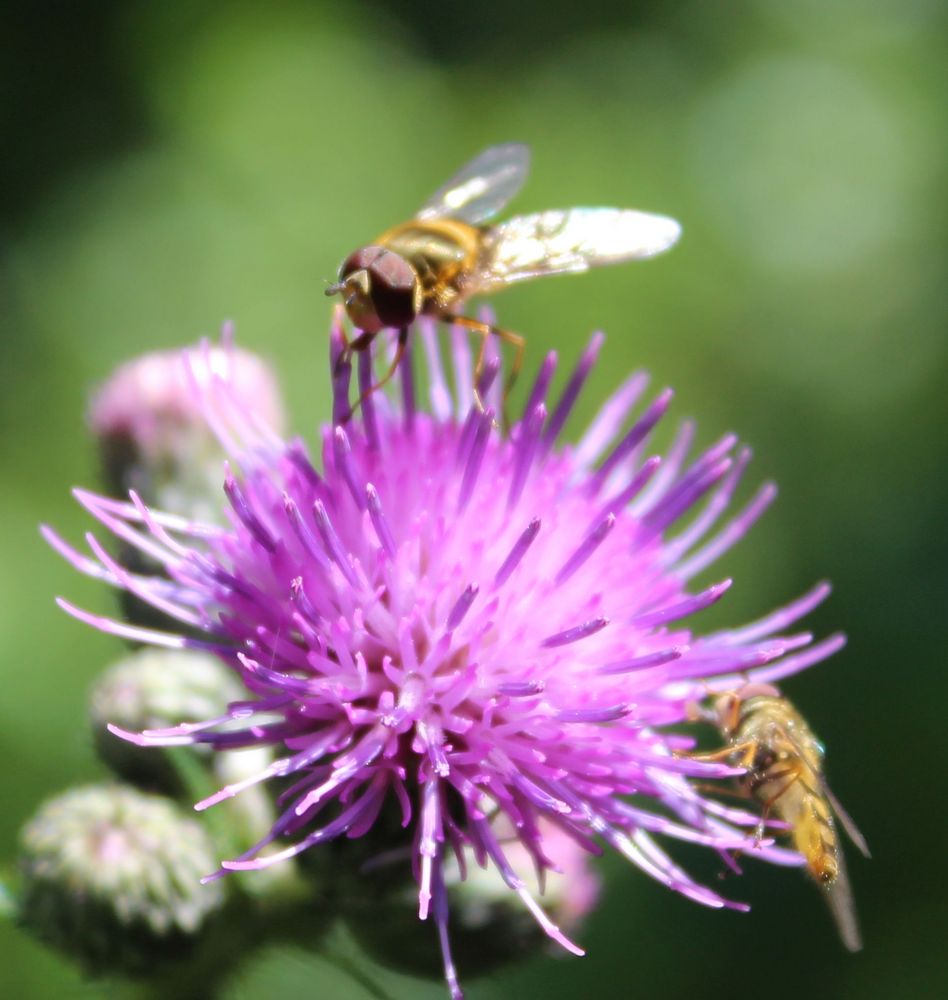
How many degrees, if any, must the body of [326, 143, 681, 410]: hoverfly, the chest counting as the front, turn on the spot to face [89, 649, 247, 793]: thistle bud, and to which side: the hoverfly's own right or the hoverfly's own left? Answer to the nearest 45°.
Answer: approximately 45° to the hoverfly's own right

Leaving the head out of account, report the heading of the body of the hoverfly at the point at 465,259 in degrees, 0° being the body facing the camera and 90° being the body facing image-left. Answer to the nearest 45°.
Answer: approximately 45°

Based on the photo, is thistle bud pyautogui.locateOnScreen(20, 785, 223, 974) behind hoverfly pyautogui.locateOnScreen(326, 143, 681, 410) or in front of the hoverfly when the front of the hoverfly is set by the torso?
in front

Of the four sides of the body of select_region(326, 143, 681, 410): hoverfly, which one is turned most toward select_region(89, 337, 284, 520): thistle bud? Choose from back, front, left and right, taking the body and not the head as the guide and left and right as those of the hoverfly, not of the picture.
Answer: right
